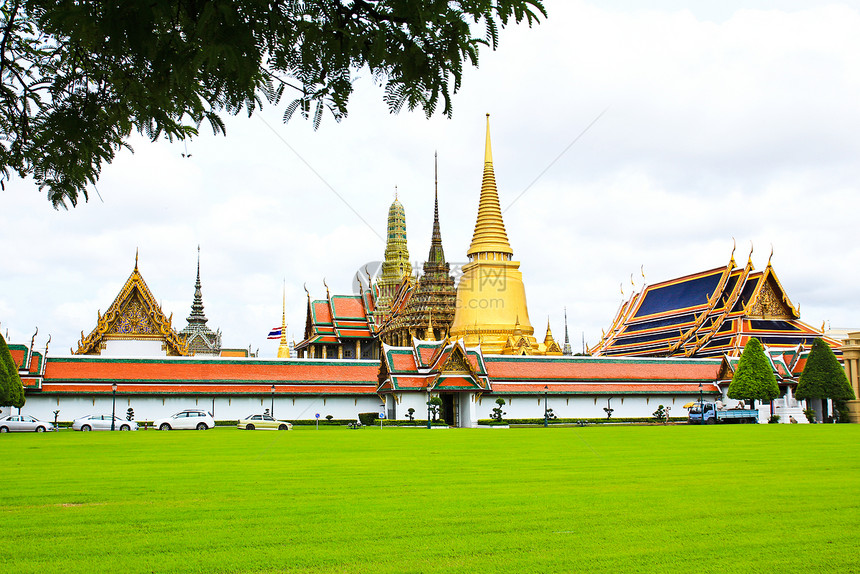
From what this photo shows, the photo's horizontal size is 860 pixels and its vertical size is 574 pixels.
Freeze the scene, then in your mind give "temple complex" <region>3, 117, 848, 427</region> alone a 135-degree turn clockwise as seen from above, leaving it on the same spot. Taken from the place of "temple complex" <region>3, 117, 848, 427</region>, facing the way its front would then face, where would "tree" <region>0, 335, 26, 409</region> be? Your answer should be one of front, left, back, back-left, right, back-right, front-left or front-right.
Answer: left

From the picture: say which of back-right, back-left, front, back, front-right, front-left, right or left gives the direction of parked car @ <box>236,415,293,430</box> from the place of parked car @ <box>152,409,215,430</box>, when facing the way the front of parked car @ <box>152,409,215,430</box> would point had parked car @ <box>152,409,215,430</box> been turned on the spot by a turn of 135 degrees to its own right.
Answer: right

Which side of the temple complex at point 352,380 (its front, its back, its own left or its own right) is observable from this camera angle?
front

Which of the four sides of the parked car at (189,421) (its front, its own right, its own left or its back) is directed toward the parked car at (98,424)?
front

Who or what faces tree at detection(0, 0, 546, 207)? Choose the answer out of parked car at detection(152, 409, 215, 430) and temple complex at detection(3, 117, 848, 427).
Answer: the temple complex

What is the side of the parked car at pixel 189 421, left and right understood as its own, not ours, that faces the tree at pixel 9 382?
front

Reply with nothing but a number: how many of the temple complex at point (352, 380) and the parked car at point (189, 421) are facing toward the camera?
1

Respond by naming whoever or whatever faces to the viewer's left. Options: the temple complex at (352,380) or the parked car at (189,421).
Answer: the parked car

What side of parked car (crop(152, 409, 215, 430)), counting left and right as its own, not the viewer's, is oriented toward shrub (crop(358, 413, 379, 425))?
back

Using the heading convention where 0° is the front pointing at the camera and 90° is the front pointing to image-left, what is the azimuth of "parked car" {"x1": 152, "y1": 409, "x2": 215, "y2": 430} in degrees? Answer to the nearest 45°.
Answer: approximately 90°

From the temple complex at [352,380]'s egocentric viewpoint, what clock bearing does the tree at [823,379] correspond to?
The tree is roughly at 9 o'clock from the temple complex.

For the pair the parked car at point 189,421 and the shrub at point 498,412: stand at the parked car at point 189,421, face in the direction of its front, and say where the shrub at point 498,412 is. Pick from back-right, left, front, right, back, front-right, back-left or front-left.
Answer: back

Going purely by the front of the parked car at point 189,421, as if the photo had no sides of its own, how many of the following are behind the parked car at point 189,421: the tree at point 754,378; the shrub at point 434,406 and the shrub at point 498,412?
3

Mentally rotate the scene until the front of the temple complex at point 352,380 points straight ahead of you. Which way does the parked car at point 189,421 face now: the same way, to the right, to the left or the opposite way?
to the right

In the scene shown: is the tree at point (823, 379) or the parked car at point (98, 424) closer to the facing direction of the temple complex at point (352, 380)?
the parked car

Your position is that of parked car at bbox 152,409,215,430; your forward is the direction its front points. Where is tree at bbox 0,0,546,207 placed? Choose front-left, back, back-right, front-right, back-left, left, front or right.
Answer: left

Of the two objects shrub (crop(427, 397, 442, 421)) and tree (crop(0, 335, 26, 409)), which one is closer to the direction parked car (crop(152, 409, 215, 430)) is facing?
the tree

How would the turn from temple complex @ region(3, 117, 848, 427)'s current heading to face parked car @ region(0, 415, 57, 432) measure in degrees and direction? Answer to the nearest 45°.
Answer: approximately 45° to its right

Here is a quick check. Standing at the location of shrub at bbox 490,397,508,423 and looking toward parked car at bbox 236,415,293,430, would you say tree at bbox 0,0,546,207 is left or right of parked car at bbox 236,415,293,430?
left

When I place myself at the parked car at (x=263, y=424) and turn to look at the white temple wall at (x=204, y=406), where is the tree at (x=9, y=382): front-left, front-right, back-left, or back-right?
front-left
